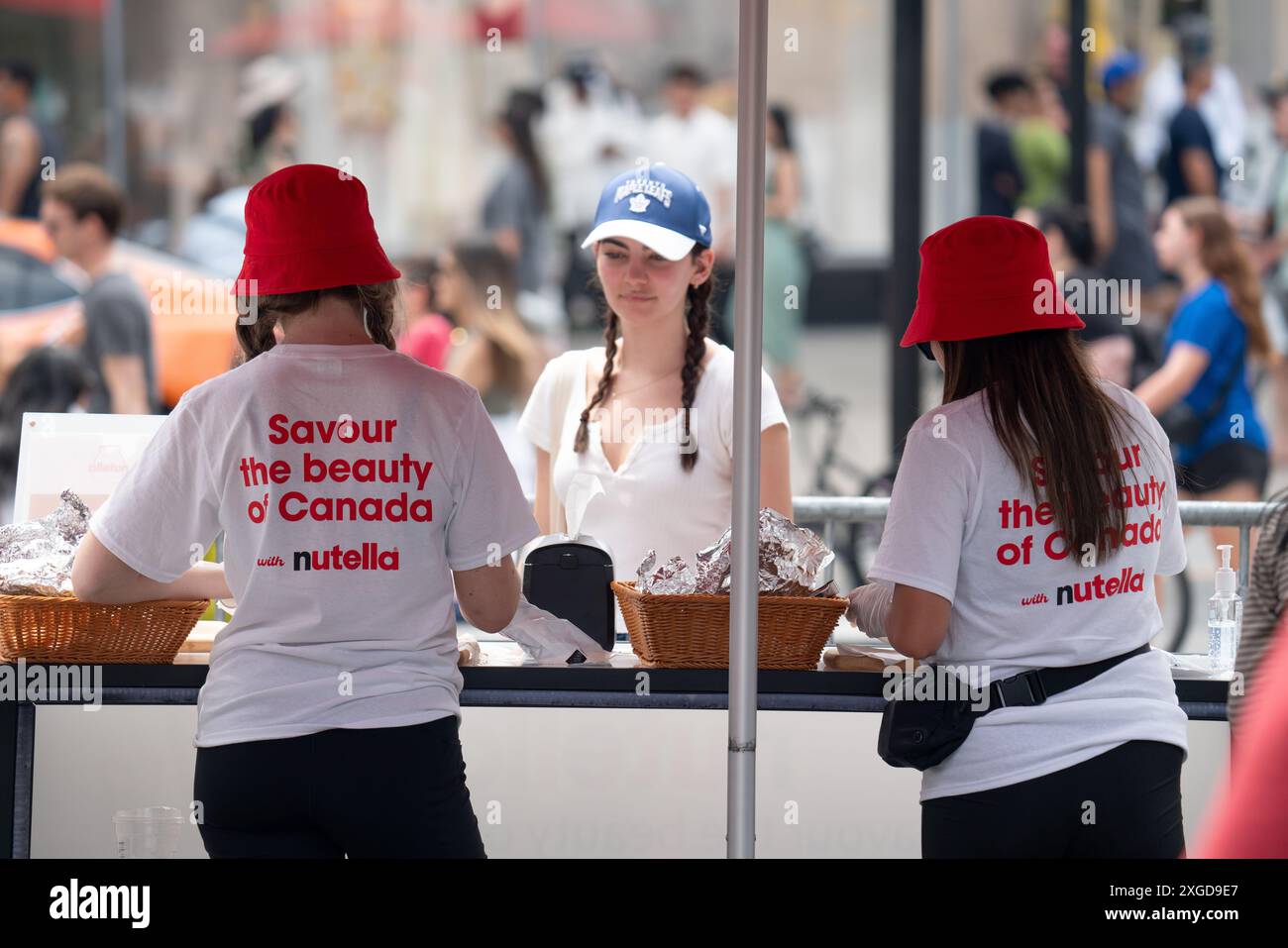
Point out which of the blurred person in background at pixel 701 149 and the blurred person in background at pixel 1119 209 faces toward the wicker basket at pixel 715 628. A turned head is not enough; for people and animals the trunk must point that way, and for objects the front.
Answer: the blurred person in background at pixel 701 149

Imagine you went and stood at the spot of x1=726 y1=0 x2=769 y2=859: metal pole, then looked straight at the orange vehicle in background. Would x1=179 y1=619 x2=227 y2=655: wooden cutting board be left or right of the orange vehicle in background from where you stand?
left

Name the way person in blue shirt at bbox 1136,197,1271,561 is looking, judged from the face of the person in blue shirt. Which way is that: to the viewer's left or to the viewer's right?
to the viewer's left

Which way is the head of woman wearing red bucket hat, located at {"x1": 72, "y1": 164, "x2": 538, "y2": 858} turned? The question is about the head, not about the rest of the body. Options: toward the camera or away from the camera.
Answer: away from the camera
